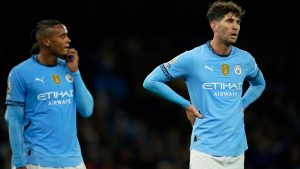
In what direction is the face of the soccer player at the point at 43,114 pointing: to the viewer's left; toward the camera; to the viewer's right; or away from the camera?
to the viewer's right

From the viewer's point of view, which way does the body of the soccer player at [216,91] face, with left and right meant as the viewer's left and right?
facing the viewer and to the right of the viewer

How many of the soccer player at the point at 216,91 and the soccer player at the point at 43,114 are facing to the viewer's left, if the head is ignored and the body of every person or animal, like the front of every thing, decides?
0

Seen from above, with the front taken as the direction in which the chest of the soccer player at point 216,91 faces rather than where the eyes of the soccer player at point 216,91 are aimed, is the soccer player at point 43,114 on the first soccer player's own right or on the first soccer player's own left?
on the first soccer player's own right

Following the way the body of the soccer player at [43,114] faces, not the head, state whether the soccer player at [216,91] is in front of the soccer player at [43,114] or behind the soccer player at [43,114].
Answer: in front
